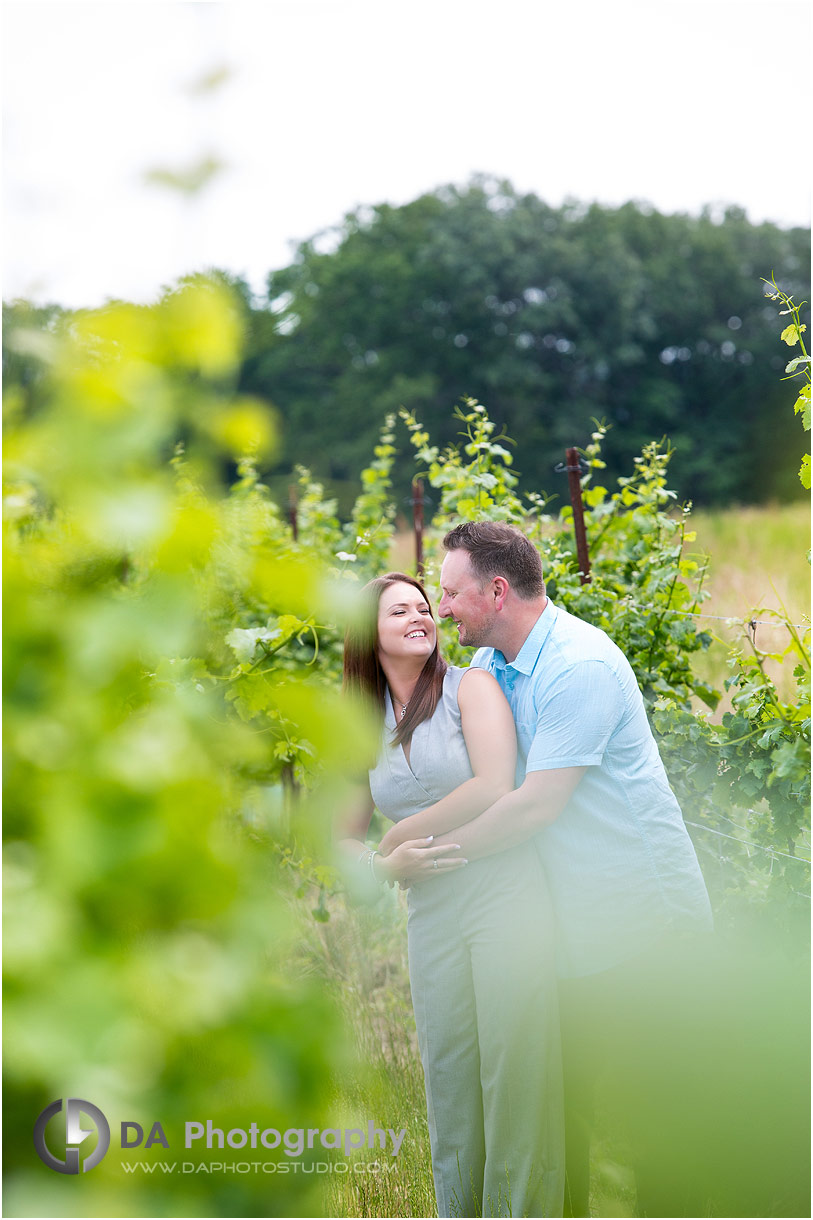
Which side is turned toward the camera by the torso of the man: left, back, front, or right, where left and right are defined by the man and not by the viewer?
left

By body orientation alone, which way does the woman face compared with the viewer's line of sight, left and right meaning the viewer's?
facing the viewer and to the left of the viewer

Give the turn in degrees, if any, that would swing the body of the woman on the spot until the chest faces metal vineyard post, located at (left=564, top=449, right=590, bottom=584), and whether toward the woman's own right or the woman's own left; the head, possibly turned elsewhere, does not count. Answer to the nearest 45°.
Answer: approximately 135° to the woman's own right

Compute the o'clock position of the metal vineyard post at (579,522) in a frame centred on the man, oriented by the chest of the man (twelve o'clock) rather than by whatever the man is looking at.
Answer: The metal vineyard post is roughly at 3 o'clock from the man.

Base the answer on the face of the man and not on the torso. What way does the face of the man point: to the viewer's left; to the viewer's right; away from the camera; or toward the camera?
to the viewer's left

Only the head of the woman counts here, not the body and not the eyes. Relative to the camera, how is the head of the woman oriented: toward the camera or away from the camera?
toward the camera
